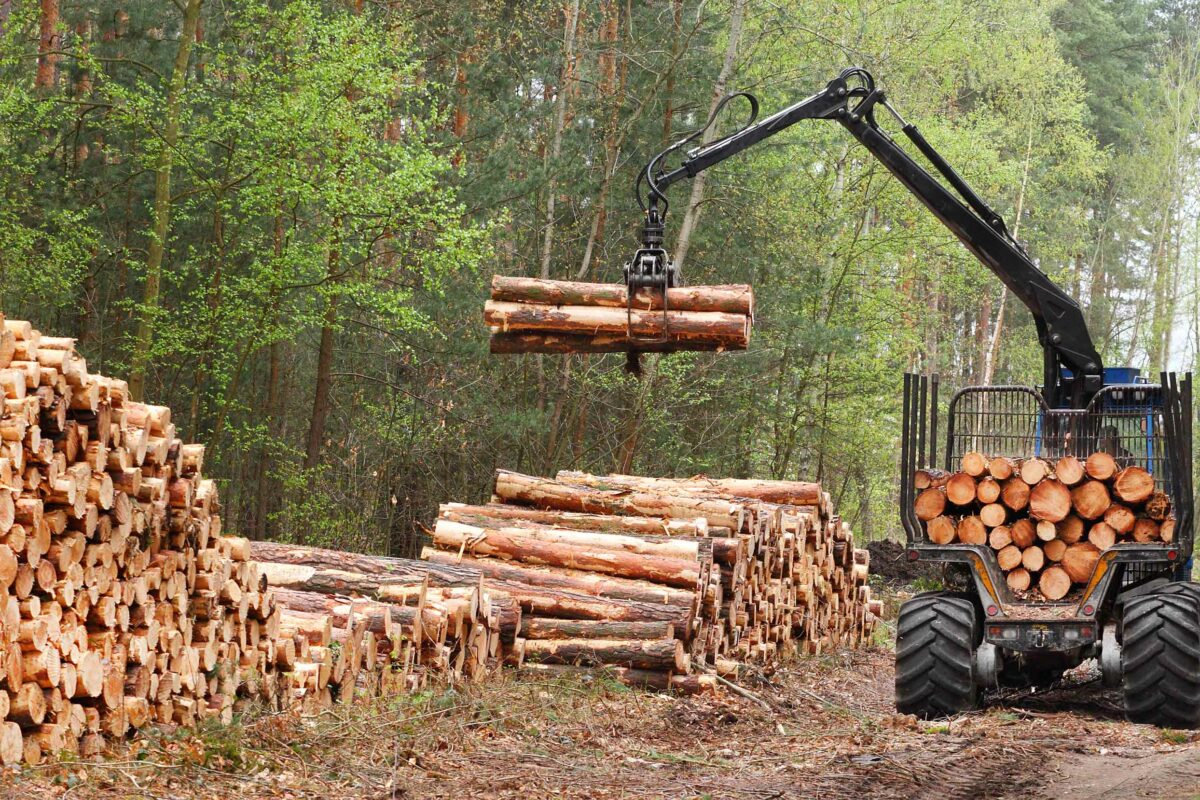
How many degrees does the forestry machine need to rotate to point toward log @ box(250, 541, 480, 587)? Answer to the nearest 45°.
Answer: approximately 90° to its left

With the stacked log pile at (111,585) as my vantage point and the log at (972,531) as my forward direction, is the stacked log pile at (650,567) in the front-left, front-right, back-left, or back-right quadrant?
front-left

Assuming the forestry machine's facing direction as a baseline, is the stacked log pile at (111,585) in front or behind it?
behind

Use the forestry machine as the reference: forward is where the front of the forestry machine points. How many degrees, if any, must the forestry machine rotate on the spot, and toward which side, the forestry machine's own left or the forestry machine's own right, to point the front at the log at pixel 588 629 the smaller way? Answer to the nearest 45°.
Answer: approximately 90° to the forestry machine's own left

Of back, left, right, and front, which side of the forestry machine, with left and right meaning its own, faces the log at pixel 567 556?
left

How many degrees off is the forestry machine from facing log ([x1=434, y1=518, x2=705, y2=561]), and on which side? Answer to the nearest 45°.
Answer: approximately 90° to its left

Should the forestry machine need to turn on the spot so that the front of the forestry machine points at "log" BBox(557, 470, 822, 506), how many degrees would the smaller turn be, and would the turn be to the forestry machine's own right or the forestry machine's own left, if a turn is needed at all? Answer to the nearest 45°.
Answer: approximately 45° to the forestry machine's own left

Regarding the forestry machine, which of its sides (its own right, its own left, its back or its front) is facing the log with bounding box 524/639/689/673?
left

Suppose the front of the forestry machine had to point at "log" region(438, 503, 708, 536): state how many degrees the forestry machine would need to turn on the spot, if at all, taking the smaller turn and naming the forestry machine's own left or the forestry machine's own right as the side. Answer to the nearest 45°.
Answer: approximately 90° to the forestry machine's own left

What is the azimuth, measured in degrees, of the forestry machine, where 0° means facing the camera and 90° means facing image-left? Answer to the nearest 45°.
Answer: approximately 180°
